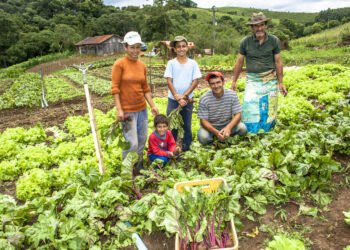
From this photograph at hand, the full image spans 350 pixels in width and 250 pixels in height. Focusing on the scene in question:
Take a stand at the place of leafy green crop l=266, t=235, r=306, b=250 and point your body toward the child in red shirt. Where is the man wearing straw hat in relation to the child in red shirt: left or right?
right

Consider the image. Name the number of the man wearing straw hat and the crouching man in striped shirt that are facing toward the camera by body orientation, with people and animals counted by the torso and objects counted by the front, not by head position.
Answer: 2

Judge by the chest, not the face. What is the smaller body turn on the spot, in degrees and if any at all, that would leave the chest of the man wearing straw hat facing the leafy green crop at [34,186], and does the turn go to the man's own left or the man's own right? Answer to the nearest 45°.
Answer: approximately 45° to the man's own right

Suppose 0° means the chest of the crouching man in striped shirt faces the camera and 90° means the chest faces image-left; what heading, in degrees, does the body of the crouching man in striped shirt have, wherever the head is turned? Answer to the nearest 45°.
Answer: approximately 0°

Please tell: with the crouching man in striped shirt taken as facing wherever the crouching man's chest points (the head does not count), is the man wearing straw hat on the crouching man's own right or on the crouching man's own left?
on the crouching man's own left

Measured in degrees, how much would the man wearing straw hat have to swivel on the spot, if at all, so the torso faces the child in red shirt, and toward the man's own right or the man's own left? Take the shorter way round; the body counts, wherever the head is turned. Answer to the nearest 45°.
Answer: approximately 45° to the man's own right

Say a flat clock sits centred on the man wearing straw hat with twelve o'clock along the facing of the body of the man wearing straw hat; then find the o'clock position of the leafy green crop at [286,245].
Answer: The leafy green crop is roughly at 12 o'clock from the man wearing straw hat.
